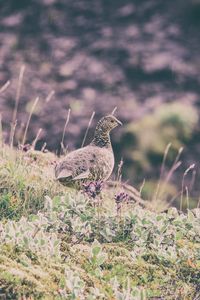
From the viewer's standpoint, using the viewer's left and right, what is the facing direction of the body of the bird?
facing to the right of the viewer
